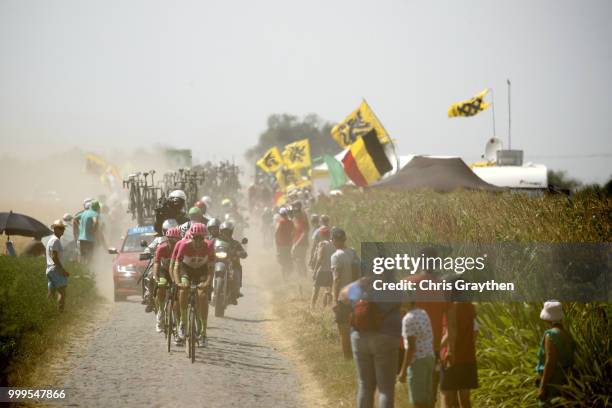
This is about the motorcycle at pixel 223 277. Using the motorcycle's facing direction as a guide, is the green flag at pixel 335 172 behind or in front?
behind

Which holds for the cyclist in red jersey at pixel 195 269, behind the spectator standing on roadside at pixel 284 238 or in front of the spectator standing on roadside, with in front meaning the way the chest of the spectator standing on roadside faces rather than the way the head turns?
in front

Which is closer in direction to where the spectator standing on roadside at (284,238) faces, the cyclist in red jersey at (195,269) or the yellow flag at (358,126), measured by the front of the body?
the cyclist in red jersey

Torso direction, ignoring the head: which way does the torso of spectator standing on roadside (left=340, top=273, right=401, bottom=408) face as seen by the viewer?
away from the camera

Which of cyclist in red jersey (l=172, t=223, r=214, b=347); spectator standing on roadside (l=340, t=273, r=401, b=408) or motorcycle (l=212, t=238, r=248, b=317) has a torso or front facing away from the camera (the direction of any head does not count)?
the spectator standing on roadside

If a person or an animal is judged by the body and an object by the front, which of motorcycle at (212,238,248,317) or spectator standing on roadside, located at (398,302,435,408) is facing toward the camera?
the motorcycle

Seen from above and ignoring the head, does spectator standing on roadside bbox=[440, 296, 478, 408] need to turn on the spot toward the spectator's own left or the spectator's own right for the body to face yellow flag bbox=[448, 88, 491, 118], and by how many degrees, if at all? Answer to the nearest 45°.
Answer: approximately 45° to the spectator's own right

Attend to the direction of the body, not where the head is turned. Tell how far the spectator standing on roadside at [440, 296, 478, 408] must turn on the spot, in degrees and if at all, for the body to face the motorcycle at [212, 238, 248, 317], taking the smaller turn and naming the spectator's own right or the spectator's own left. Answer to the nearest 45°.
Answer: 0° — they already face it

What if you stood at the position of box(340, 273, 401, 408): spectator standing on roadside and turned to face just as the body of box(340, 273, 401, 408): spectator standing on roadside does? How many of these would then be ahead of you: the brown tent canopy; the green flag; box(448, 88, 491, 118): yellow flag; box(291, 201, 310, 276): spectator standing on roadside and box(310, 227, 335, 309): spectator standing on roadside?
5

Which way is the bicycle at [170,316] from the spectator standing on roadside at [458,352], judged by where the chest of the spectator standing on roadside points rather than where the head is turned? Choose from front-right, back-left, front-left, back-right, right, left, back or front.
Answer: front

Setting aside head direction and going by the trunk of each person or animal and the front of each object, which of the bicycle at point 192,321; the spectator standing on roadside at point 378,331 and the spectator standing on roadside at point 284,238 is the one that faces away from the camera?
the spectator standing on roadside at point 378,331

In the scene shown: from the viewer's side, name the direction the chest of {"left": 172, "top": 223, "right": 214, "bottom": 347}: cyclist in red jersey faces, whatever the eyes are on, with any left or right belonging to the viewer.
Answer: facing the viewer

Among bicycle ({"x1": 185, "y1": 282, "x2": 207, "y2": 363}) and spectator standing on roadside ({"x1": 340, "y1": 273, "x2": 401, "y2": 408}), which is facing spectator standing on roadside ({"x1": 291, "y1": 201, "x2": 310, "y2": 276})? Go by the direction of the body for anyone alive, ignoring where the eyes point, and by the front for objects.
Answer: spectator standing on roadside ({"x1": 340, "y1": 273, "x2": 401, "y2": 408})

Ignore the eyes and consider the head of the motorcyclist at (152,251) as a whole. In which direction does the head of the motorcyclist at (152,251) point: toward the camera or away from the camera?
toward the camera

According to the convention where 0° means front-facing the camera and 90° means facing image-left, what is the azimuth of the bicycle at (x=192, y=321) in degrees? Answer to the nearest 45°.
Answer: approximately 0°

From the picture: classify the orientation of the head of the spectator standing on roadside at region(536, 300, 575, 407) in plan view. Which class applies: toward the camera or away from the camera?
away from the camera

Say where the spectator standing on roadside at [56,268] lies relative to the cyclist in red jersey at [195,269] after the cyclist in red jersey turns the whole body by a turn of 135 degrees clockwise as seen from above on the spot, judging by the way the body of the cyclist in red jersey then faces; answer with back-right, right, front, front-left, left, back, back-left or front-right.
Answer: front

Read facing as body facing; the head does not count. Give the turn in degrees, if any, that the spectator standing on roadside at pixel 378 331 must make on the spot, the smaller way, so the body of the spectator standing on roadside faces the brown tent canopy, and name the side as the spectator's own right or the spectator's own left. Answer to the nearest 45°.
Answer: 0° — they already face it

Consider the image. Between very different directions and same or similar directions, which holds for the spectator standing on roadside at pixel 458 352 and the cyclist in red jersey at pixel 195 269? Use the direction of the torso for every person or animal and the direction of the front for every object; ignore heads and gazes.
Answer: very different directions

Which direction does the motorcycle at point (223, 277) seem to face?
toward the camera

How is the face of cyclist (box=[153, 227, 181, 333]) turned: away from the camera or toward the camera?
toward the camera
